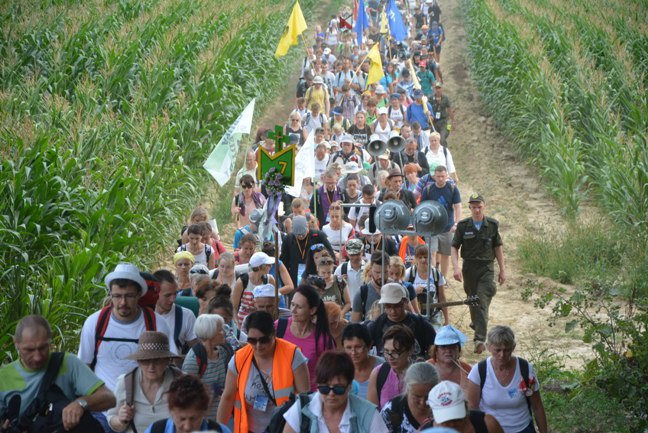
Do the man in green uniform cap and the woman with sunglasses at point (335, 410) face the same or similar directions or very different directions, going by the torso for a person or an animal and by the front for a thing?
same or similar directions

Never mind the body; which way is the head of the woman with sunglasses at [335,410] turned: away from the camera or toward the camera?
toward the camera

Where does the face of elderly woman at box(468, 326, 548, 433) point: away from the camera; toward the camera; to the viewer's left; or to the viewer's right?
toward the camera

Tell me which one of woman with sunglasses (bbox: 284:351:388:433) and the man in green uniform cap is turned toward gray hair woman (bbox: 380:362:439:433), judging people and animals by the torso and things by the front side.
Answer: the man in green uniform cap

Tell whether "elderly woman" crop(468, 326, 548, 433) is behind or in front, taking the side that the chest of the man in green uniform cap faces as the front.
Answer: in front

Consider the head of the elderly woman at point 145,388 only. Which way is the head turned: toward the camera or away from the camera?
toward the camera

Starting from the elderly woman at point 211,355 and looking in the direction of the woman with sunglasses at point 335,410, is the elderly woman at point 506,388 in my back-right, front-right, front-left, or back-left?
front-left

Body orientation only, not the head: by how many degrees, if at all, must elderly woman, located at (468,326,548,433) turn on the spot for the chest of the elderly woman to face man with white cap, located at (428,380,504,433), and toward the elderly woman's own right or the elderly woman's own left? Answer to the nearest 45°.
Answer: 0° — they already face them

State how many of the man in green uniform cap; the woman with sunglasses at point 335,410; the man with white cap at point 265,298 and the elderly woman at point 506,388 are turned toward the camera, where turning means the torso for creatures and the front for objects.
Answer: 4

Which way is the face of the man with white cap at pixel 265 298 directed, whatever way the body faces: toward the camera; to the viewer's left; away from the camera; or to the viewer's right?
toward the camera

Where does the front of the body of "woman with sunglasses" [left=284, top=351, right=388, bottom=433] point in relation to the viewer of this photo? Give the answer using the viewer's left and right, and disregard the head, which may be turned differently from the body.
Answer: facing the viewer

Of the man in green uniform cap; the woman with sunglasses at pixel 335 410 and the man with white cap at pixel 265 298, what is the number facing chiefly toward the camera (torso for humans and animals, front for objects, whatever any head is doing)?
3

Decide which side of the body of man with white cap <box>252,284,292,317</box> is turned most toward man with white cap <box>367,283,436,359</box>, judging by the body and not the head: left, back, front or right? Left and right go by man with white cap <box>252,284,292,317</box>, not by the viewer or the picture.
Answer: left

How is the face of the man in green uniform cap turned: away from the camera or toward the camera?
toward the camera

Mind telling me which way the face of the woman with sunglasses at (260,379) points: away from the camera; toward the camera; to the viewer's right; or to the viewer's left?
toward the camera

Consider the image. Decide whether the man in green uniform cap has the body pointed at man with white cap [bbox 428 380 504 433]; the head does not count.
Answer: yes
